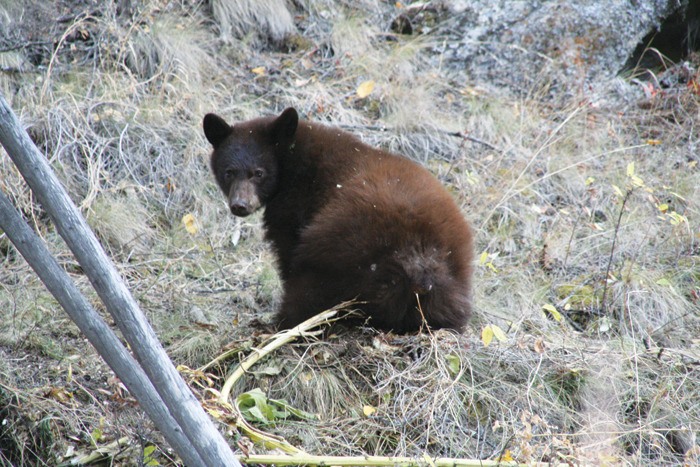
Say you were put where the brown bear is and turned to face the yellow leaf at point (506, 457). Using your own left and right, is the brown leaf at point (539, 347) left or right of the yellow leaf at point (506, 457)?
left

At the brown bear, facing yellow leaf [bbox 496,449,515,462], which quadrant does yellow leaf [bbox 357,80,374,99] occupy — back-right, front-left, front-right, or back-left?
back-left

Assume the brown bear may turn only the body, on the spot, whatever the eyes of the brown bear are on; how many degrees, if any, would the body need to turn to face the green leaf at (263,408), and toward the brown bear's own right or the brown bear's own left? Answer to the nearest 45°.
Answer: approximately 90° to the brown bear's own left

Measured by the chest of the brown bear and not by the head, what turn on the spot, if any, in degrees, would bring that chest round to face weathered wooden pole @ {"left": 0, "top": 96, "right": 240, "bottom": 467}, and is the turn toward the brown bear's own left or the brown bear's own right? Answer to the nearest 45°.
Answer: approximately 90° to the brown bear's own left

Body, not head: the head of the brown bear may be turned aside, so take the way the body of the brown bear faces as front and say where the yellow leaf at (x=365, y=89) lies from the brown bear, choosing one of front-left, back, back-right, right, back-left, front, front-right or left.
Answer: front-right

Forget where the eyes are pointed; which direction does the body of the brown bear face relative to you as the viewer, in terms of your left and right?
facing away from the viewer and to the left of the viewer

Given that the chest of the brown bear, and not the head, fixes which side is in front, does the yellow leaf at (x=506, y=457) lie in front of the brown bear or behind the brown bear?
behind

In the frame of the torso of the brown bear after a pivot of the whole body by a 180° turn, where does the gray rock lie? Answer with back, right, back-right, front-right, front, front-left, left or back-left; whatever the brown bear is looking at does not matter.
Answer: left

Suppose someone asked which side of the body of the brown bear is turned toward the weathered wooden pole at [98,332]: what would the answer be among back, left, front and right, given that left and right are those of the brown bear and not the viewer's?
left
